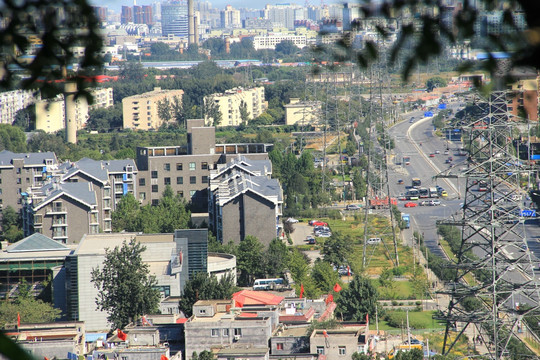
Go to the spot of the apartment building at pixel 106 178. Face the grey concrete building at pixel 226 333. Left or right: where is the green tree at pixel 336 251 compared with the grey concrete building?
left

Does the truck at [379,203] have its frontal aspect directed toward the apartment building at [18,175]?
yes

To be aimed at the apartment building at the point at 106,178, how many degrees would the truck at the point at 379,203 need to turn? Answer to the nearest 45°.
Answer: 0° — it already faces it

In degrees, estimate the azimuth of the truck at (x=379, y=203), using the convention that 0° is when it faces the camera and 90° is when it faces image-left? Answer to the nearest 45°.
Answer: approximately 90°
